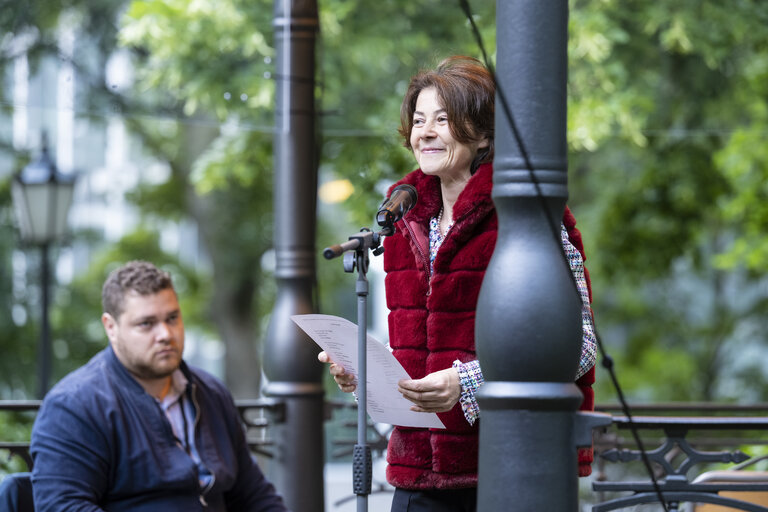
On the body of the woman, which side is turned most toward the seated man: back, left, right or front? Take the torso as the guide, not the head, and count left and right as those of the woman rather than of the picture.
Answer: right

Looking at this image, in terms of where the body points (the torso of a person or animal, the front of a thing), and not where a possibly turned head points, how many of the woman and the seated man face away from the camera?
0

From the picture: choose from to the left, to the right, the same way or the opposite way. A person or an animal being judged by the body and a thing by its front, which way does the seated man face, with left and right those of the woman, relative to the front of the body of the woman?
to the left

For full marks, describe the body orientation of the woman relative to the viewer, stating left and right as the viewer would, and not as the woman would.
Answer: facing the viewer and to the left of the viewer

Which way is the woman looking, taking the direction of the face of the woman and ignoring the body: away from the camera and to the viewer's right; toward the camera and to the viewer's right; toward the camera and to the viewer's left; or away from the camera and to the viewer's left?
toward the camera and to the viewer's left

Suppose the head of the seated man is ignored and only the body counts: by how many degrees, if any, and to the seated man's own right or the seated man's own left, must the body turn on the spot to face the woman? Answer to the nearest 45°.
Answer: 0° — they already face them

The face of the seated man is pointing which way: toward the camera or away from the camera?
toward the camera

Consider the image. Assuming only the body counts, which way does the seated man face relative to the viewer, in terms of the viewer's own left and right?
facing the viewer and to the right of the viewer
